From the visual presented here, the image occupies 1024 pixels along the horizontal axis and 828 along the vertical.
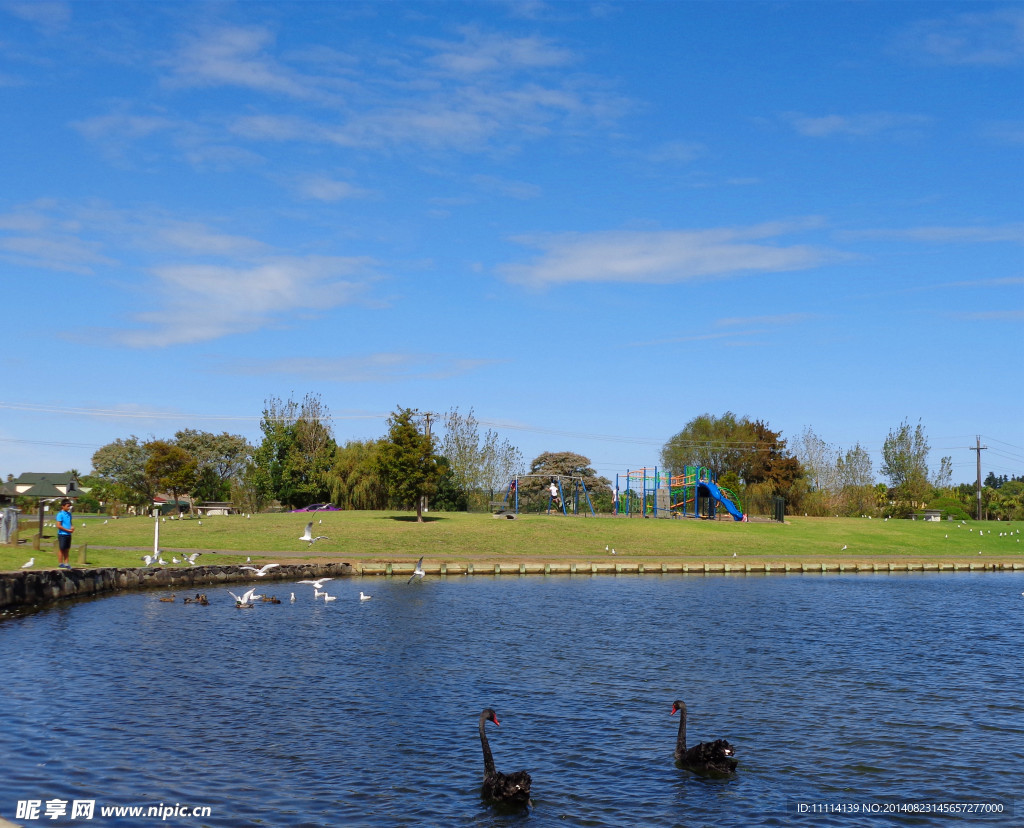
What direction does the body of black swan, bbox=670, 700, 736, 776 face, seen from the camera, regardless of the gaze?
to the viewer's left

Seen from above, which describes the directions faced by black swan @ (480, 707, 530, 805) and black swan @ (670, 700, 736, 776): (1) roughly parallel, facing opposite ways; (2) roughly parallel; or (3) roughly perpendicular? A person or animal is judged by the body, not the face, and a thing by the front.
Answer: roughly parallel

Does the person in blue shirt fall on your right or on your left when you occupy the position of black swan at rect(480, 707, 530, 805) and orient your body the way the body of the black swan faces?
on your right
